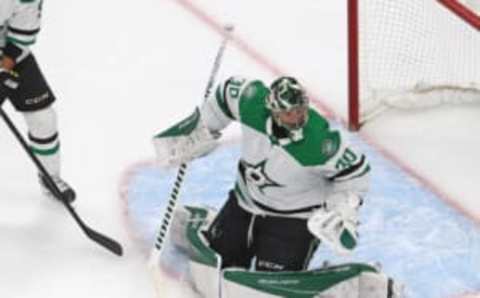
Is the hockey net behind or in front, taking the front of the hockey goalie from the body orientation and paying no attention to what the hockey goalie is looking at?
behind

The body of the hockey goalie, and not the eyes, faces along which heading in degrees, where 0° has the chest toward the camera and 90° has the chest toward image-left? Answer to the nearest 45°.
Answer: approximately 0°

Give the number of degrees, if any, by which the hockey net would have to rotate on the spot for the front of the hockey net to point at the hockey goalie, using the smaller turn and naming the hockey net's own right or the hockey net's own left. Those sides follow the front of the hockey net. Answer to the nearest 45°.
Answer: approximately 45° to the hockey net's own left
